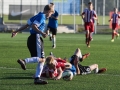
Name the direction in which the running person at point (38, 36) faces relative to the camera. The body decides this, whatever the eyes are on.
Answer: to the viewer's right

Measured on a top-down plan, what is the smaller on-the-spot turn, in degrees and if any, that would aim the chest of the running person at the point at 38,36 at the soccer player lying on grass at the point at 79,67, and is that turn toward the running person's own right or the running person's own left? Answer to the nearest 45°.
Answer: approximately 45° to the running person's own left
